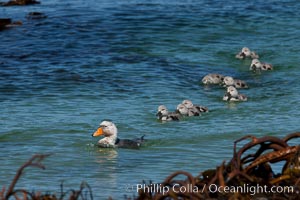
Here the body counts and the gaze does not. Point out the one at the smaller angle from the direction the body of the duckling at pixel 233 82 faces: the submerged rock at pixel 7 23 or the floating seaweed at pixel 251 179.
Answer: the submerged rock

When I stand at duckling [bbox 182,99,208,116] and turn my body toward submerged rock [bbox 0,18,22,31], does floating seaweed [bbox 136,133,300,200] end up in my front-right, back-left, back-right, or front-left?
back-left

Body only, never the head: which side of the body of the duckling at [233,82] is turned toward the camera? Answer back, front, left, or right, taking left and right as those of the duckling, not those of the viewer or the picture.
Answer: left

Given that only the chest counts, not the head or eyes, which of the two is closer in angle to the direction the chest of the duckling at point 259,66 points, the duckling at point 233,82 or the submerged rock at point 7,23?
the submerged rock

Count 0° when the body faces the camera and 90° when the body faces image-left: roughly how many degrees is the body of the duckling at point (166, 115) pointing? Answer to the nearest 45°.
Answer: approximately 90°

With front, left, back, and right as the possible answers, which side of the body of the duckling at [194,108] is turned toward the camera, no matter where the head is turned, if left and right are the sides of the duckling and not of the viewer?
left

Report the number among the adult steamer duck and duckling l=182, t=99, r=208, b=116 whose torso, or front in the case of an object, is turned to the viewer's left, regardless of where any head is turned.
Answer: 2

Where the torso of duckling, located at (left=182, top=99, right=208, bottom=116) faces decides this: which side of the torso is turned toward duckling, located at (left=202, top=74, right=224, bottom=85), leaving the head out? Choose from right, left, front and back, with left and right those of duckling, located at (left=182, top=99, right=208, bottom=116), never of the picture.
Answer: right

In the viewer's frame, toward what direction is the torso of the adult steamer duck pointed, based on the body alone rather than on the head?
to the viewer's left

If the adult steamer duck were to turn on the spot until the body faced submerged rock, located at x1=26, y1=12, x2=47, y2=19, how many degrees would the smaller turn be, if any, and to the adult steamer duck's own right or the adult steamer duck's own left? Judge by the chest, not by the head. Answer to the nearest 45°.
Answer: approximately 90° to the adult steamer duck's own right
